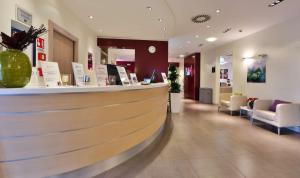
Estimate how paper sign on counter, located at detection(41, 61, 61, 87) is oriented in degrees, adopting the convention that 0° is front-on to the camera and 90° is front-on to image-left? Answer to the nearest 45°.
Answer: approximately 0°

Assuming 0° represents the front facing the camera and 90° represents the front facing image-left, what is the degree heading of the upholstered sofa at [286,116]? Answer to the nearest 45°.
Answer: approximately 45°

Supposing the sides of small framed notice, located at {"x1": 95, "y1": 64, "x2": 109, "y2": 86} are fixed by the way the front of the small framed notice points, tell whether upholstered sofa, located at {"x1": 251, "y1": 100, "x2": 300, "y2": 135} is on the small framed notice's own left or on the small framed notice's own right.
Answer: on the small framed notice's own left

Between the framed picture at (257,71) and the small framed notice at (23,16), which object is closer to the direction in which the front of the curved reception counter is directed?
the framed picture

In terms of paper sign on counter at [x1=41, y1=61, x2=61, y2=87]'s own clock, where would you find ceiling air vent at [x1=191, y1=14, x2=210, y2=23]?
The ceiling air vent is roughly at 8 o'clock from the paper sign on counter.

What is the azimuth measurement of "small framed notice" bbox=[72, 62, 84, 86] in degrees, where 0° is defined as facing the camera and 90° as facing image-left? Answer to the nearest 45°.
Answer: approximately 315°

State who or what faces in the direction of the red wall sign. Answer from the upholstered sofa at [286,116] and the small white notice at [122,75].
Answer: the upholstered sofa

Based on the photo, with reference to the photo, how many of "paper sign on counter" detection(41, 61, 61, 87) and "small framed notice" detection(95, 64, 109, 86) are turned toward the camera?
2

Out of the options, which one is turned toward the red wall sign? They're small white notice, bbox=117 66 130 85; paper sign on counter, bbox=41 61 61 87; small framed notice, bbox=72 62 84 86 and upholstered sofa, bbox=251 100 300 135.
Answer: the upholstered sofa

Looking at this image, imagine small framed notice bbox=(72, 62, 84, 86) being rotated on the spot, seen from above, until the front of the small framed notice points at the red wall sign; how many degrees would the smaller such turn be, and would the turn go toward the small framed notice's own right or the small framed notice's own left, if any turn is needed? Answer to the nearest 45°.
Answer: approximately 180°
